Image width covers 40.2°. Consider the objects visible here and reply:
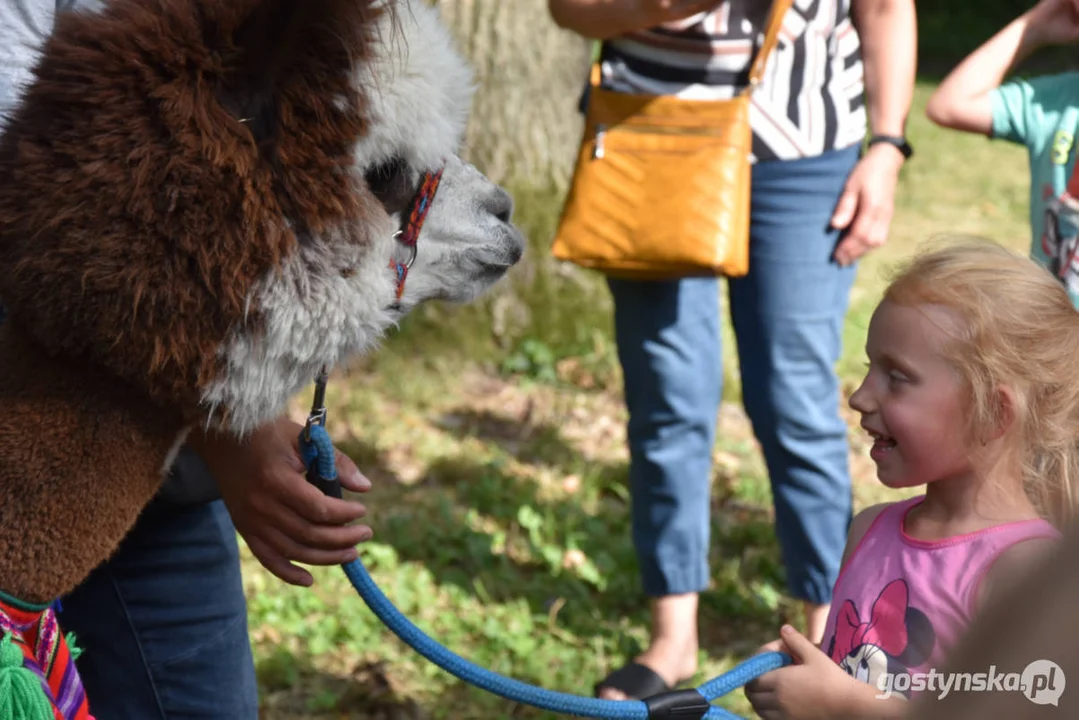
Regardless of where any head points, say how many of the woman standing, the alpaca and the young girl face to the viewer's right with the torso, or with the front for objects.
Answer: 1

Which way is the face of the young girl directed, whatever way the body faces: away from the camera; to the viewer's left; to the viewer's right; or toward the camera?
to the viewer's left

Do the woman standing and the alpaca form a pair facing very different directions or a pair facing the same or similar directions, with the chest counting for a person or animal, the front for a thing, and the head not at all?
very different directions

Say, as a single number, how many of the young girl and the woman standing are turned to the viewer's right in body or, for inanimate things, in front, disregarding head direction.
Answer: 0

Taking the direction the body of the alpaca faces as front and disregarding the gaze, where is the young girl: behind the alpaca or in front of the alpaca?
in front

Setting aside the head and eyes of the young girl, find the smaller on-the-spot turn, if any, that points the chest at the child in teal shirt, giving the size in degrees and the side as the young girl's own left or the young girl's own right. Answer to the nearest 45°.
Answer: approximately 135° to the young girl's own right

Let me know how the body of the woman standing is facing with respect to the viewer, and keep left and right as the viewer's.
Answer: facing the viewer and to the left of the viewer

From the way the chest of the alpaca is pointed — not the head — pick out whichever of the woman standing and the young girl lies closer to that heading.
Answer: the young girl

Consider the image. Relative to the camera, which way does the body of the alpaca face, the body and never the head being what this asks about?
to the viewer's right
